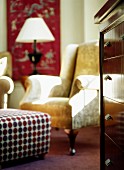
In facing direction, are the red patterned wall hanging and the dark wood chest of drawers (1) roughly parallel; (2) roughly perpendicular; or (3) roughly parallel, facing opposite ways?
roughly perpendicular

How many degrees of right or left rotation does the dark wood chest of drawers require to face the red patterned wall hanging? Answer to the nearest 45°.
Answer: approximately 90° to its right

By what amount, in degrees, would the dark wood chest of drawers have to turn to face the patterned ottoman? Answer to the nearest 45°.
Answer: approximately 45° to its right

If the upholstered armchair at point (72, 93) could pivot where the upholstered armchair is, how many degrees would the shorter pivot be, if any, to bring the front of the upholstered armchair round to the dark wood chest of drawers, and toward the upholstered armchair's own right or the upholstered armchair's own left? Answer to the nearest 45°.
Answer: approximately 45° to the upholstered armchair's own left

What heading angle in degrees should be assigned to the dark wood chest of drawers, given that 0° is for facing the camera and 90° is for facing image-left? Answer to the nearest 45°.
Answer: approximately 90°

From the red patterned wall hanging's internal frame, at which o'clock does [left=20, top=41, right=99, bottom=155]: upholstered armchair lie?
The upholstered armchair is roughly at 12 o'clock from the red patterned wall hanging.

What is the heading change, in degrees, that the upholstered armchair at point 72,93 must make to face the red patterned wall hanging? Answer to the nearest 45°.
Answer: approximately 135° to its right

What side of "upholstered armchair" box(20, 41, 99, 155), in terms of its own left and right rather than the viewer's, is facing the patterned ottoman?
front

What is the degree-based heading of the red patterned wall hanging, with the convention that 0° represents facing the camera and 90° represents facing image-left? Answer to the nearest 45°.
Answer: approximately 0°

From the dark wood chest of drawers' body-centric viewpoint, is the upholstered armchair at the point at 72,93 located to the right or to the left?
on its right

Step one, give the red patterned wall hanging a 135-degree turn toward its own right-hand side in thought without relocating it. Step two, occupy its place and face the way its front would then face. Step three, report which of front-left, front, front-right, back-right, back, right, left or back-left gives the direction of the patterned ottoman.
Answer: back-left

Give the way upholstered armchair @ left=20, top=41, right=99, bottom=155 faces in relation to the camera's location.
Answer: facing the viewer and to the left of the viewer
